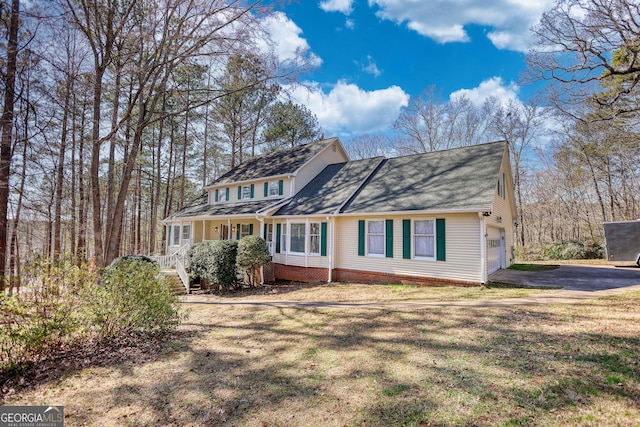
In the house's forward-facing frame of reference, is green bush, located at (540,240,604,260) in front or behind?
behind

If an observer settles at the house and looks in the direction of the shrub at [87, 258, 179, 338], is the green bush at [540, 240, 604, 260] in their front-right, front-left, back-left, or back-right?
back-left

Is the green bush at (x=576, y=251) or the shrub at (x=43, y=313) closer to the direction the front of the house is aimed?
the shrub

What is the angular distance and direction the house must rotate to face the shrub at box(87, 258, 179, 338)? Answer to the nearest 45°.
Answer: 0° — it already faces it

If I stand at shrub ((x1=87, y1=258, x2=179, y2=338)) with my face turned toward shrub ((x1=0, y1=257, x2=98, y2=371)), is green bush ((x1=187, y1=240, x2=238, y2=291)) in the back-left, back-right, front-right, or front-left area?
back-right

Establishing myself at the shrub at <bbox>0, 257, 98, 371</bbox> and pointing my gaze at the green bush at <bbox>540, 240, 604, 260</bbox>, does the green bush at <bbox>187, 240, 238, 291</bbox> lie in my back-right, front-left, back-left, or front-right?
front-left

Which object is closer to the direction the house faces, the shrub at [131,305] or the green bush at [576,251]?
the shrub

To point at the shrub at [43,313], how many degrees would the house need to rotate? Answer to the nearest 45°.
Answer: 0° — it already faces it

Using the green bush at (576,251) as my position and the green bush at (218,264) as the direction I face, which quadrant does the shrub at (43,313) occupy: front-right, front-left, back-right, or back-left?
front-left

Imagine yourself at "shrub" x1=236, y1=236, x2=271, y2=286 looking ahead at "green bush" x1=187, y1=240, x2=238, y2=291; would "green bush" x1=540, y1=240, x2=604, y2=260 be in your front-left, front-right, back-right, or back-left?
back-right

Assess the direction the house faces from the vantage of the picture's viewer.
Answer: facing the viewer and to the left of the viewer
